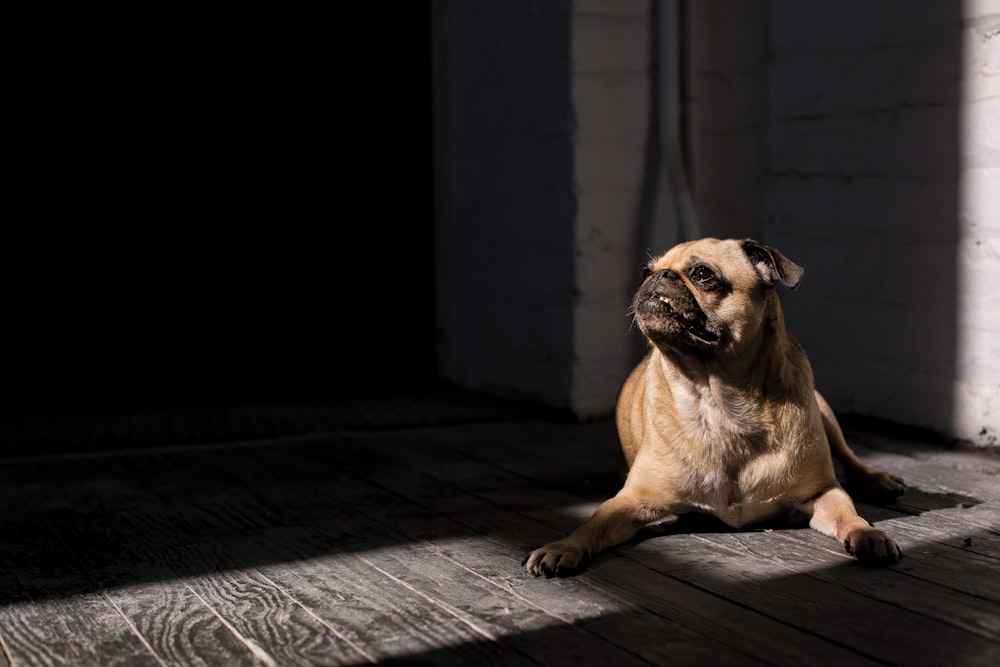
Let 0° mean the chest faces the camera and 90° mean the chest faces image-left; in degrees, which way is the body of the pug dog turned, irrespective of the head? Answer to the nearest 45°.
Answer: approximately 0°
